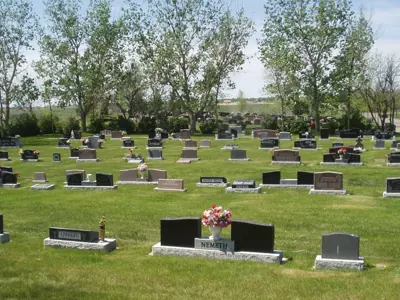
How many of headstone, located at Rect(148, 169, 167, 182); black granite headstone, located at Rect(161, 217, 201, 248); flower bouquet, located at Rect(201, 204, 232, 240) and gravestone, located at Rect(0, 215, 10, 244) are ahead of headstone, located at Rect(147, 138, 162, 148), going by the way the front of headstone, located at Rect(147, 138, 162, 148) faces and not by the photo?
4

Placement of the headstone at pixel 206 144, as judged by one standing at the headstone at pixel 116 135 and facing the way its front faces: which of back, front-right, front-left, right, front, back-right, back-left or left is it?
front-left

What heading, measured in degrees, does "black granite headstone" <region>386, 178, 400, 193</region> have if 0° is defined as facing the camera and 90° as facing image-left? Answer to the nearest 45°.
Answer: approximately 0°

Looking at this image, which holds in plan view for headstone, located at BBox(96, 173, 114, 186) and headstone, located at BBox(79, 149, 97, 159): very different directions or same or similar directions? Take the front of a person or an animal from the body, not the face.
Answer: same or similar directions

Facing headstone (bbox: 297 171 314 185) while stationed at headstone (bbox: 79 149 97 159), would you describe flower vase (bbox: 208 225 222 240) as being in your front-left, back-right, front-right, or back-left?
front-right

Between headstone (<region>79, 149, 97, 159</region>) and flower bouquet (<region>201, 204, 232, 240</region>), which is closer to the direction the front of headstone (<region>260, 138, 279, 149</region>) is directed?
the flower bouquet

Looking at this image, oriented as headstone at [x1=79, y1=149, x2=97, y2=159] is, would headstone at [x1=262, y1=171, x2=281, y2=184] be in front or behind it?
in front

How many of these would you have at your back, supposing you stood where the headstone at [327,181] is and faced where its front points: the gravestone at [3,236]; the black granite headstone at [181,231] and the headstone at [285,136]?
1

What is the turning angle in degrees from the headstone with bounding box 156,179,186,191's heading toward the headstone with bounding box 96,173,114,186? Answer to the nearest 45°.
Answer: approximately 90° to its right

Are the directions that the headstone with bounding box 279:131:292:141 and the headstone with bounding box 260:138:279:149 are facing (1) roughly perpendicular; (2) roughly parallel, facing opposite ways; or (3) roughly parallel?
roughly parallel

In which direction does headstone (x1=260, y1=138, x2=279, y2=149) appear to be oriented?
toward the camera

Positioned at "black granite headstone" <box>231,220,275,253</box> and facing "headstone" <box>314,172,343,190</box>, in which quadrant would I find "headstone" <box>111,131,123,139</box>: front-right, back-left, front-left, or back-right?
front-left

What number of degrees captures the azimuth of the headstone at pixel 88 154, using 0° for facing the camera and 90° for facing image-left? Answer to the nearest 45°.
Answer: approximately 0°

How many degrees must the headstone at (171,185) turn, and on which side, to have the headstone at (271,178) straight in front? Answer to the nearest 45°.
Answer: approximately 90° to its left

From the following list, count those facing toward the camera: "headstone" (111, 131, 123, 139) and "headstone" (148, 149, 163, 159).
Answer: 2

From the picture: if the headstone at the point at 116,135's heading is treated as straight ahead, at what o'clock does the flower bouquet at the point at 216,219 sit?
The flower bouquet is roughly at 12 o'clock from the headstone.

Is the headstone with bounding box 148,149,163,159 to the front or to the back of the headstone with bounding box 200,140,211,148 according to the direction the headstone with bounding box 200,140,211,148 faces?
to the front

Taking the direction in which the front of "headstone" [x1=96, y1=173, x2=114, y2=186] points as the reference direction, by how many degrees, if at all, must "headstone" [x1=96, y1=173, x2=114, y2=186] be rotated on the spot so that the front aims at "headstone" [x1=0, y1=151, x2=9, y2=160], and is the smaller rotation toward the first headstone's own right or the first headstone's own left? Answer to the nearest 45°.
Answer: approximately 135° to the first headstone's own right
